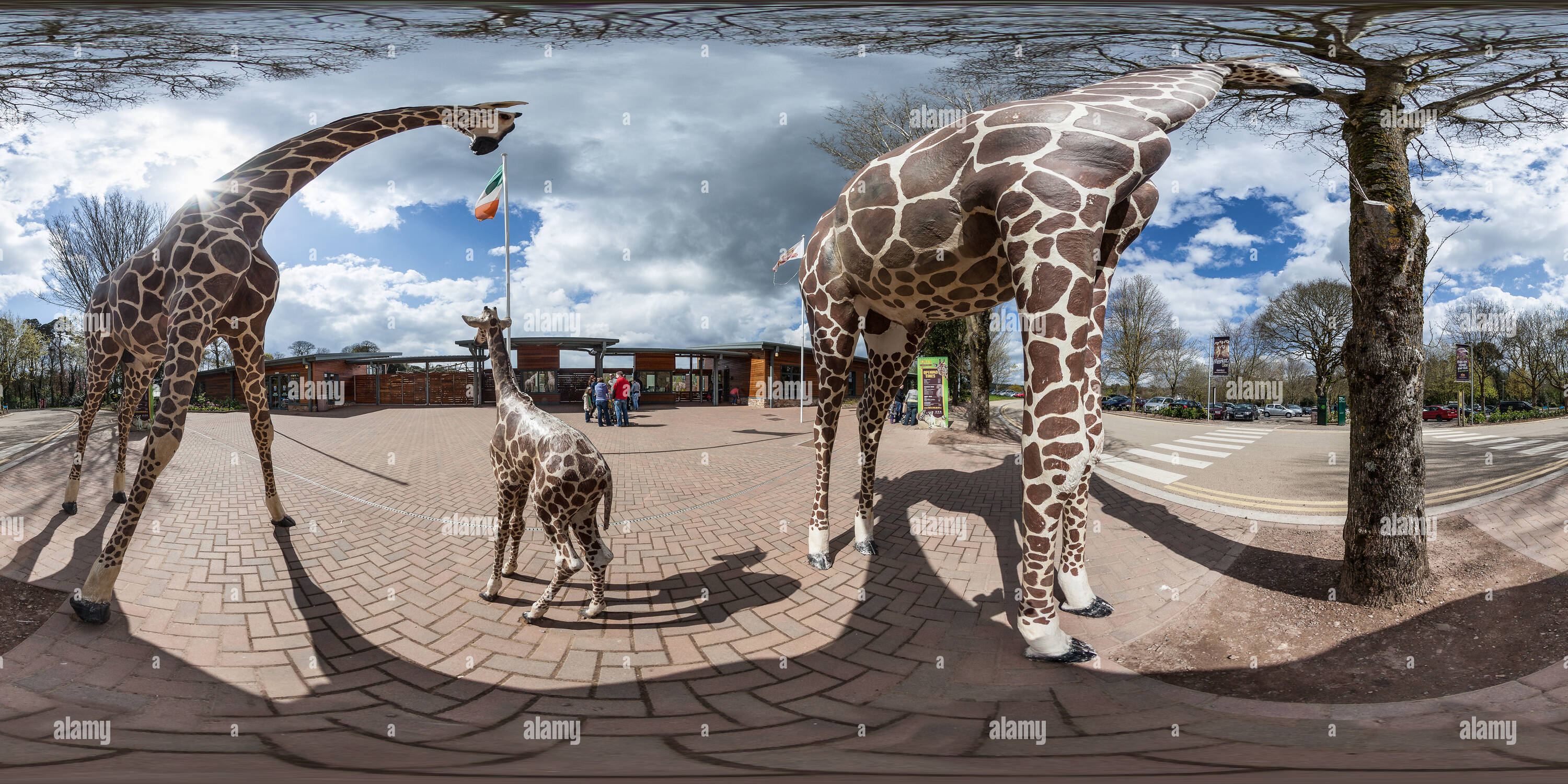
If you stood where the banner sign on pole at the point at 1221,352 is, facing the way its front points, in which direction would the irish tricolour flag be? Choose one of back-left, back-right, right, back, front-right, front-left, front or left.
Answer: front-right

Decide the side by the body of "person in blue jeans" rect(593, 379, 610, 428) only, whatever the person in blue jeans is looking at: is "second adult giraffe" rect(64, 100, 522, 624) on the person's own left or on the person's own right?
on the person's own left

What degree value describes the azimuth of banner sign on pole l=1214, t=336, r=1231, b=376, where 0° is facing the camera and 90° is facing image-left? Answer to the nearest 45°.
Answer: approximately 0°

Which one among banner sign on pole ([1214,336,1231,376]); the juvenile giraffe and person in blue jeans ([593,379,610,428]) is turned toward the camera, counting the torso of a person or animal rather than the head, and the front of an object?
the banner sign on pole

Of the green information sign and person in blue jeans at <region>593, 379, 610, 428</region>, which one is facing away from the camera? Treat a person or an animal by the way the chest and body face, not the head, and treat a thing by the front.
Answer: the person in blue jeans

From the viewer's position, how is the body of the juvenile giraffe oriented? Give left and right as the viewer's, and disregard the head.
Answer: facing away from the viewer and to the left of the viewer

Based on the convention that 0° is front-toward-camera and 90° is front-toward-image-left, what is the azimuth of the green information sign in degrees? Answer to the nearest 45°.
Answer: approximately 0°

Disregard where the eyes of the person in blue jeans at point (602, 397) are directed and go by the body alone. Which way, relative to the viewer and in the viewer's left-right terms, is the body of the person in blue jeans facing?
facing away from the viewer
